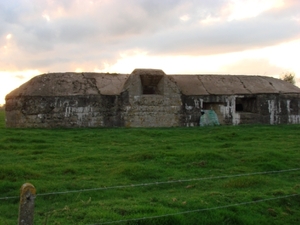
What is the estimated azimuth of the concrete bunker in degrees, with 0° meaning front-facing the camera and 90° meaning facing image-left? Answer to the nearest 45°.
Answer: approximately 0°
